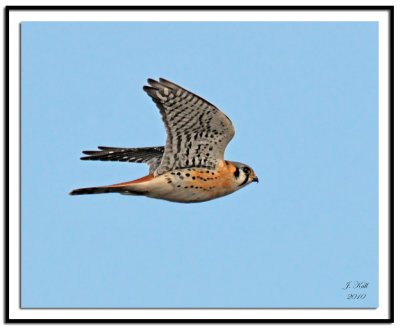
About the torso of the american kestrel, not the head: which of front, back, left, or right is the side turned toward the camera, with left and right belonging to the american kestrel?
right
